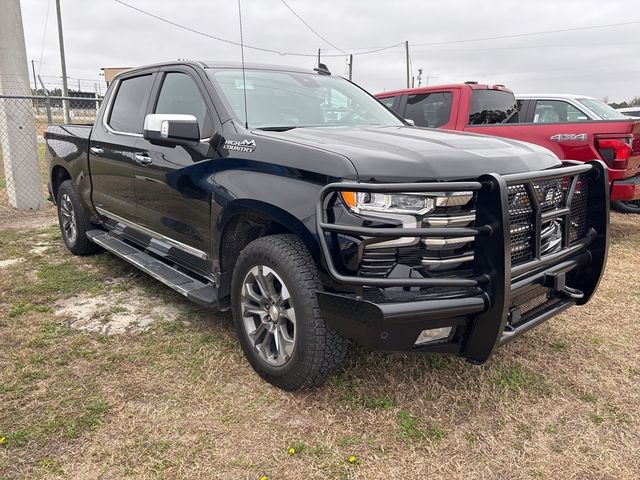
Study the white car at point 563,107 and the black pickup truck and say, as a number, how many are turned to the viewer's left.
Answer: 0

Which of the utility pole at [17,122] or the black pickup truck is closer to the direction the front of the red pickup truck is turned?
the utility pole

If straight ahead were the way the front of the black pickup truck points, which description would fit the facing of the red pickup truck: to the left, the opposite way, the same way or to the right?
the opposite way

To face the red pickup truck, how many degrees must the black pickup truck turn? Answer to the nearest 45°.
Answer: approximately 90° to its left

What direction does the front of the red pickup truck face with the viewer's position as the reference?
facing away from the viewer and to the left of the viewer

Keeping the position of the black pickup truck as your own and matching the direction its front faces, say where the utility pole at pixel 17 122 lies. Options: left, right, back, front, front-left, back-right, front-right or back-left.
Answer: back

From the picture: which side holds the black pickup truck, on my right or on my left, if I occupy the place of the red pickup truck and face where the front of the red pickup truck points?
on my left

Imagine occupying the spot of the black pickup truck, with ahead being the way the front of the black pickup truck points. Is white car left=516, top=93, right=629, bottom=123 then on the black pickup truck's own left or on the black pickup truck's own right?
on the black pickup truck's own left

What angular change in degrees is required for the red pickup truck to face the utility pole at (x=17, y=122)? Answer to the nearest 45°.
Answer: approximately 45° to its left

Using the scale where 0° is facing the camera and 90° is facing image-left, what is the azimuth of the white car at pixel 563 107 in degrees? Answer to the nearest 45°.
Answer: approximately 315°

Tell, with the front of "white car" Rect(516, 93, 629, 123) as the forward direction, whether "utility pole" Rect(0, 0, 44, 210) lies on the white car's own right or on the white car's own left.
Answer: on the white car's own right

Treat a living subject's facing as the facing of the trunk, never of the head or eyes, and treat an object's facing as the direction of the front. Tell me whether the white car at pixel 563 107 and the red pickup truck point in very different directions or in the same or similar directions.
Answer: very different directions

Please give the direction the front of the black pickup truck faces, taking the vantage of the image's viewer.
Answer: facing the viewer and to the right of the viewer
